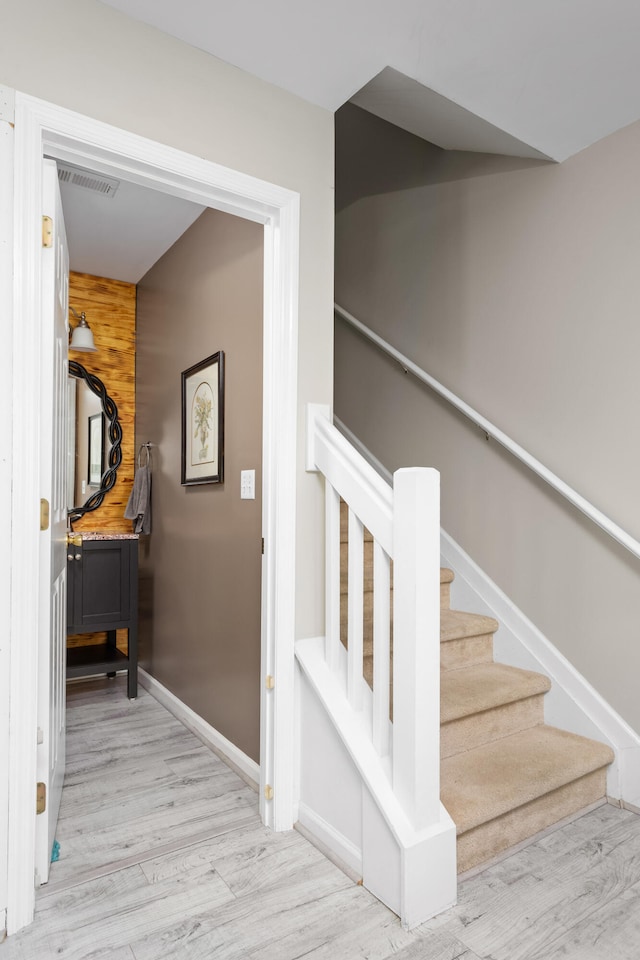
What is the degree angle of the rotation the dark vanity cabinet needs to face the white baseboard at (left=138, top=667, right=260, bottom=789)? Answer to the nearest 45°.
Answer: approximately 45° to its left

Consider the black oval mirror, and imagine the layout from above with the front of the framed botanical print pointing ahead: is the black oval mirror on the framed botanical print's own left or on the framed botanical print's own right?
on the framed botanical print's own right

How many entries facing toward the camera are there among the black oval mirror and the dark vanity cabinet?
2

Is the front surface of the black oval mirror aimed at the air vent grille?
yes

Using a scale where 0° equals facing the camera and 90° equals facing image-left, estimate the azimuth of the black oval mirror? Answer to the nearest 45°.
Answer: approximately 0°

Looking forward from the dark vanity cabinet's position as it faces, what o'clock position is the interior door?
The interior door is roughly at 12 o'clock from the dark vanity cabinet.

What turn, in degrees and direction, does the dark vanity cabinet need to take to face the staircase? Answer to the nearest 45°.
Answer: approximately 45° to its left
